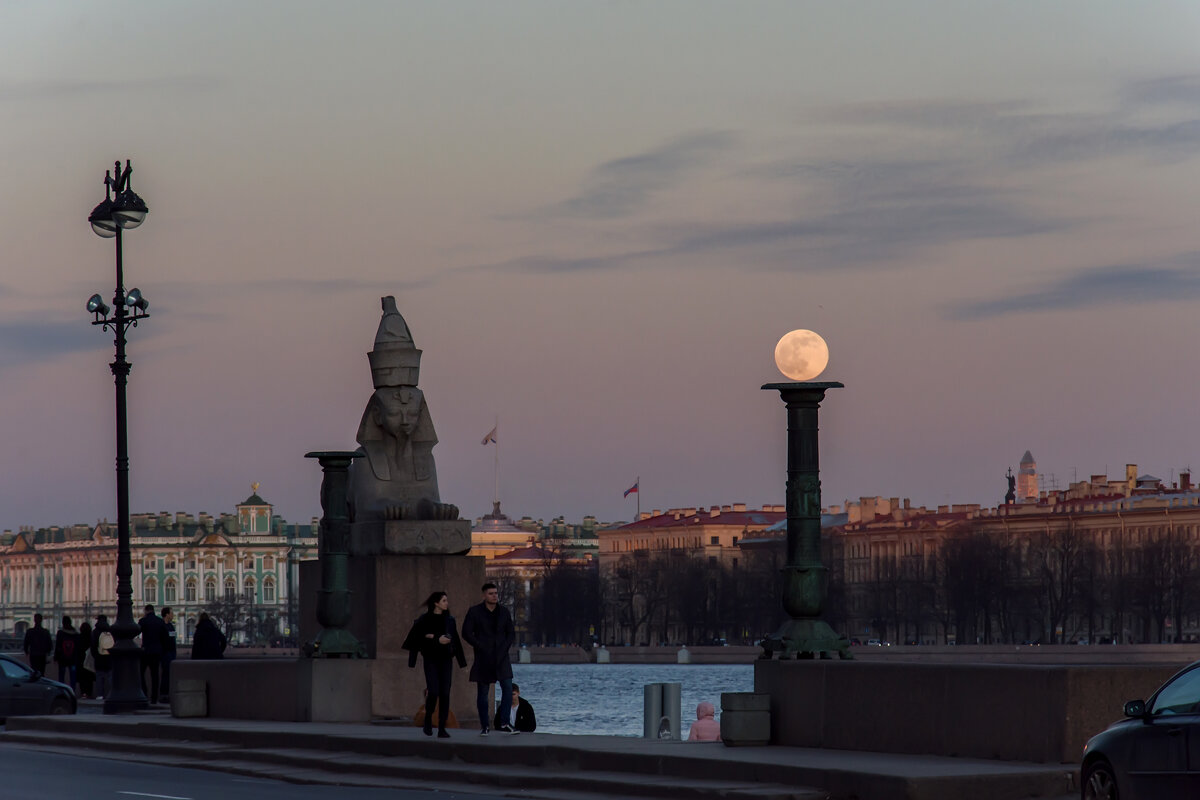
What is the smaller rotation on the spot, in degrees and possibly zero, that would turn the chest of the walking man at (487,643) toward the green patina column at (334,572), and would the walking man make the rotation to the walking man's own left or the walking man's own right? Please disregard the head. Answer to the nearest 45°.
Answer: approximately 135° to the walking man's own right

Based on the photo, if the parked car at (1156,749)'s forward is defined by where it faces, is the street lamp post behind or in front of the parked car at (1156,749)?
in front

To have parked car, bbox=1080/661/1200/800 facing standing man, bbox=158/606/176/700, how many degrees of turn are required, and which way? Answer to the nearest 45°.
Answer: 0° — it already faces them

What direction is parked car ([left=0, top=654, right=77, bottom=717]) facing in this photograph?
to the viewer's right

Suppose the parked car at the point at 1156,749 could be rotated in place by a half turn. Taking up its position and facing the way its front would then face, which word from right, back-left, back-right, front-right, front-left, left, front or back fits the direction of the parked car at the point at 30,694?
back

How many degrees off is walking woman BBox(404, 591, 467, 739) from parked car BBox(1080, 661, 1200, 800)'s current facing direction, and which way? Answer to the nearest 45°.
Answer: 0° — it already faces them

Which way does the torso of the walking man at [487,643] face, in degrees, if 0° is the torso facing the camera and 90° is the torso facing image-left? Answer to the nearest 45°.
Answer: approximately 0°

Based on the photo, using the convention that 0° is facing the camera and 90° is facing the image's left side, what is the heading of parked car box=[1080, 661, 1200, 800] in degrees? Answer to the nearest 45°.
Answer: approximately 135°
